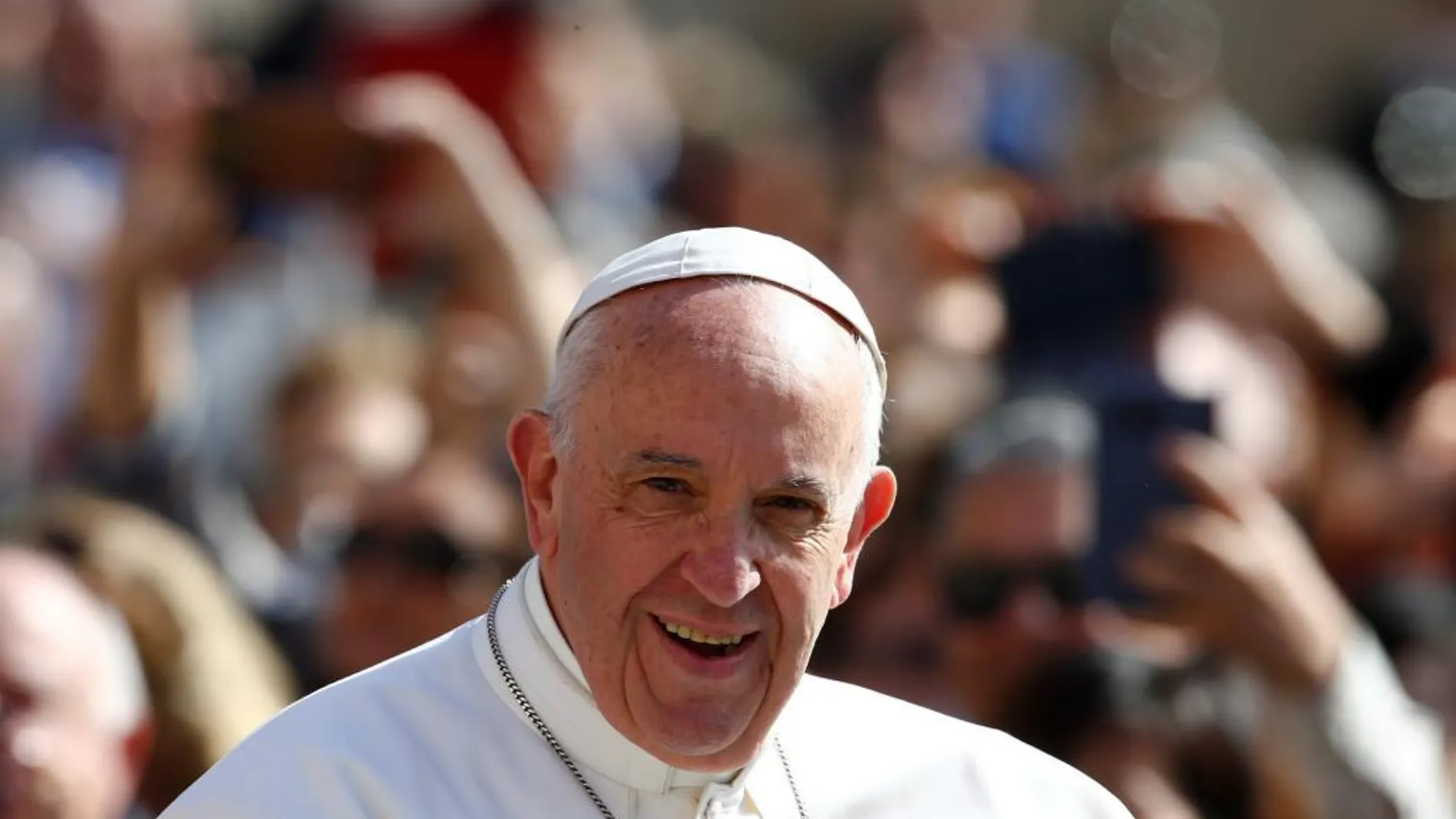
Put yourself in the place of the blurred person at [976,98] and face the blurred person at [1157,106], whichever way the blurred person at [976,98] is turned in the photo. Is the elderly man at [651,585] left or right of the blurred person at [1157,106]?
right

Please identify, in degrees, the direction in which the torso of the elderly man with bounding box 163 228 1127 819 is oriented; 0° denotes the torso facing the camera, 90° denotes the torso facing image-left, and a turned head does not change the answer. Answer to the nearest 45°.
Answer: approximately 0°

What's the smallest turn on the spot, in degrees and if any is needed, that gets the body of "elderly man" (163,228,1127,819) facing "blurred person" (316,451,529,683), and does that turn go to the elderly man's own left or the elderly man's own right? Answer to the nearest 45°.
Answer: approximately 180°

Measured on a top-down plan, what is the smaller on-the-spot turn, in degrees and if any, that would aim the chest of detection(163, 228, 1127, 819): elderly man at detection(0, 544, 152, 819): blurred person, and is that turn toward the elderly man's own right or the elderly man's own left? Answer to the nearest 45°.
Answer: approximately 135° to the elderly man's own right

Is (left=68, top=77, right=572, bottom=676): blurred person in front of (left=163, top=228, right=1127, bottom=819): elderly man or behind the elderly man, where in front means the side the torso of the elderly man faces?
behind

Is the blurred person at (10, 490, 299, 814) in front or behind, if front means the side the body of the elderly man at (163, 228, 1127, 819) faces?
behind

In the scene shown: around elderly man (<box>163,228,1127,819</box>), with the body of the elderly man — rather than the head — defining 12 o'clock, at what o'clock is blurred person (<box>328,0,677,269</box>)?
The blurred person is roughly at 6 o'clock from the elderly man.

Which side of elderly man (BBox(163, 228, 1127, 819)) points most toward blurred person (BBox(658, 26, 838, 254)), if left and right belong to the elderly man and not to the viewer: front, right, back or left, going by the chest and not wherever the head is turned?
back
